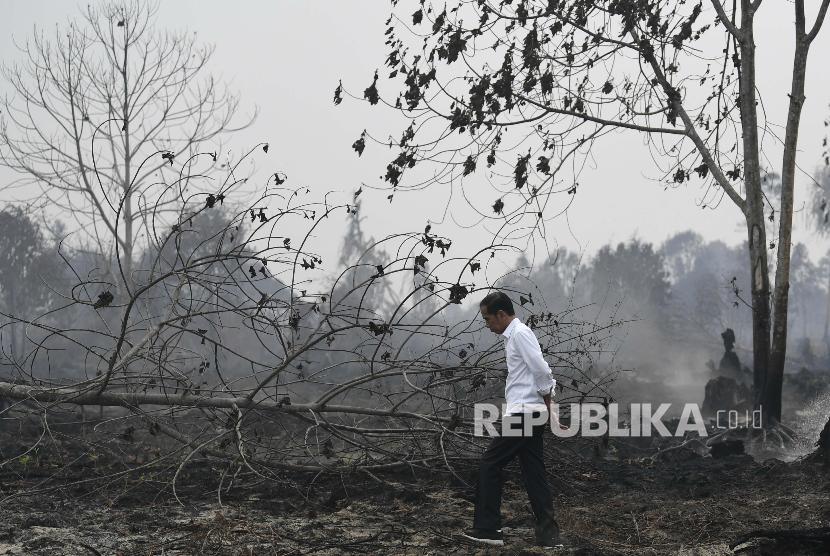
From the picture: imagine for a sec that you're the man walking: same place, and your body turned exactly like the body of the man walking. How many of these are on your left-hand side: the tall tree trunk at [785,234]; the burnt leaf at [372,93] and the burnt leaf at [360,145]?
0

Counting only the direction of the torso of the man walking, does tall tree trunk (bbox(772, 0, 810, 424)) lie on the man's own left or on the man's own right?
on the man's own right

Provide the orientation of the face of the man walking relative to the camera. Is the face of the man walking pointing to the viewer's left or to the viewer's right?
to the viewer's left

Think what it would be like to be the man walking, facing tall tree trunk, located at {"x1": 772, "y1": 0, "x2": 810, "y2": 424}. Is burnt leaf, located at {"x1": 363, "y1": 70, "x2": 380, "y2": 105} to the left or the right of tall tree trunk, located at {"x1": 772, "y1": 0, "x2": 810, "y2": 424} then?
left

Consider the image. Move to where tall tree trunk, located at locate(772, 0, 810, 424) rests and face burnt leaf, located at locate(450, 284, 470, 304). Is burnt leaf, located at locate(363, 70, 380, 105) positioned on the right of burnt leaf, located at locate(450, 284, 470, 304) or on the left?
right

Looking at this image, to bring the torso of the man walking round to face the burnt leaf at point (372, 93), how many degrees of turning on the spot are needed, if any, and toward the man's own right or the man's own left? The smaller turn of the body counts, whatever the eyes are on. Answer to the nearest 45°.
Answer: approximately 45° to the man's own right

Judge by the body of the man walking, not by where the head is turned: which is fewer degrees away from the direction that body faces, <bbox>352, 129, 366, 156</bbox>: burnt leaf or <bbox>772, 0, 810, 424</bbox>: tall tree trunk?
the burnt leaf
